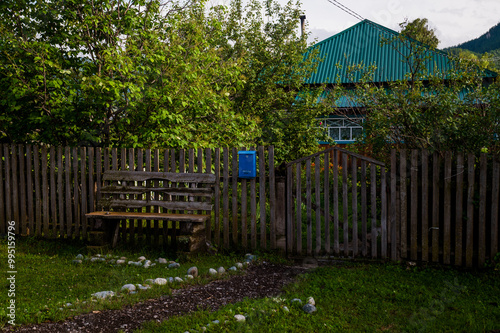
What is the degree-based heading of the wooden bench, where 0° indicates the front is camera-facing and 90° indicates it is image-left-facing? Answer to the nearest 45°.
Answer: approximately 0°

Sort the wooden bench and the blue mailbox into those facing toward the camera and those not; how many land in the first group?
2

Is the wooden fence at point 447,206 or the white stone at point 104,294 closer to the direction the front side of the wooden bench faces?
the white stone

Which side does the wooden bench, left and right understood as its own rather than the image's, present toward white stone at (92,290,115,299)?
front

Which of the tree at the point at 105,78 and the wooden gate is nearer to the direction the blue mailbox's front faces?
the wooden gate

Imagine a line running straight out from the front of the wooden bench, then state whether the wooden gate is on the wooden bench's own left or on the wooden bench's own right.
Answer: on the wooden bench's own left

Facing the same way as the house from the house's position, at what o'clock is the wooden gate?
The wooden gate is roughly at 12 o'clock from the house.

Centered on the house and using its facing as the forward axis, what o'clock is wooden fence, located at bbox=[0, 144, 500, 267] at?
The wooden fence is roughly at 12 o'clock from the house.

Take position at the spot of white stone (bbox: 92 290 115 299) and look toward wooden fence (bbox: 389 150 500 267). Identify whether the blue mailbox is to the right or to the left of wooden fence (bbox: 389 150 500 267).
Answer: left

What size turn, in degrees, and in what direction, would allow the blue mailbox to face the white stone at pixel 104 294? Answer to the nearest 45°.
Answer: approximately 45° to its right

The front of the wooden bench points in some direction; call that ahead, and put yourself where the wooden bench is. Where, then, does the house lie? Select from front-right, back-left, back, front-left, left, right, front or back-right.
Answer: back-left

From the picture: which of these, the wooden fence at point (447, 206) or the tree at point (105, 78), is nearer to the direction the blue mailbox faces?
the wooden fence
